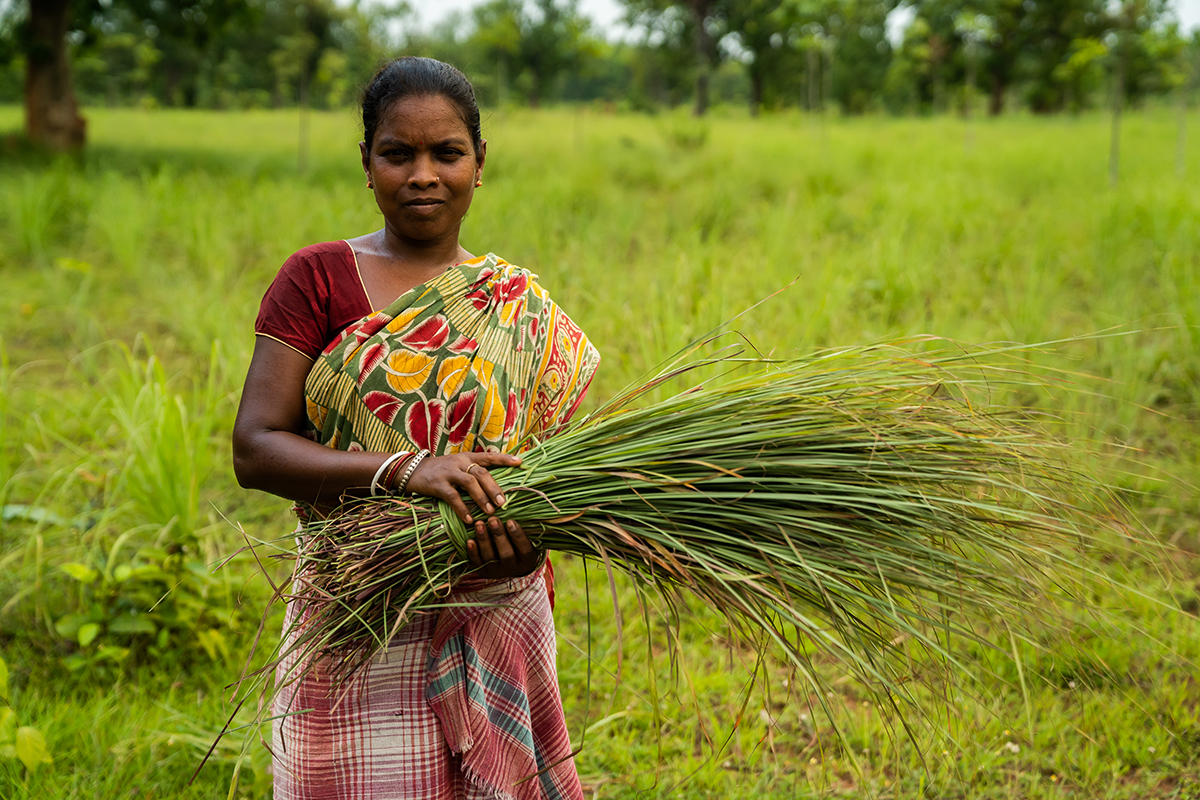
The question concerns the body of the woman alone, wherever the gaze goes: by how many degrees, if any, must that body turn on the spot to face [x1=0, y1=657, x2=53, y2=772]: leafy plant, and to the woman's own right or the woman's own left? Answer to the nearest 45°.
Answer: approximately 135° to the woman's own right

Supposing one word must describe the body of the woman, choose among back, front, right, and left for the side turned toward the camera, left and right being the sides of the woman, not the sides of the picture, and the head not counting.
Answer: front

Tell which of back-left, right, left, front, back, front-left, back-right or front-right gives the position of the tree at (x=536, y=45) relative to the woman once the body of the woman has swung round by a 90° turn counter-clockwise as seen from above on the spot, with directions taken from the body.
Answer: left

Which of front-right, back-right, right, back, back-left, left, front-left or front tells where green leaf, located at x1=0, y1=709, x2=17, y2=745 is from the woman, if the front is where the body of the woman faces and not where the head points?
back-right

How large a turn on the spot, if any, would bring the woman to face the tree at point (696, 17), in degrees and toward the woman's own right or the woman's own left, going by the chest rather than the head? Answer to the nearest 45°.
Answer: approximately 180°
